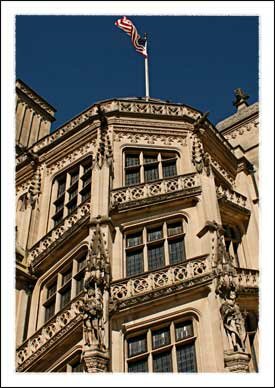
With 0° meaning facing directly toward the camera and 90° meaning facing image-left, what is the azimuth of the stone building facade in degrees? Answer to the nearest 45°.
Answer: approximately 0°
